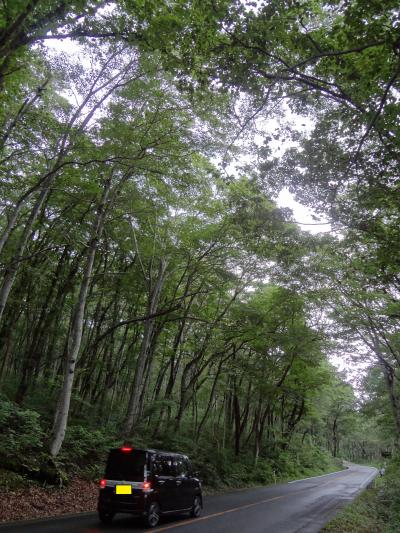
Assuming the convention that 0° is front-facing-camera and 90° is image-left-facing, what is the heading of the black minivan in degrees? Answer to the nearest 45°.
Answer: approximately 225°

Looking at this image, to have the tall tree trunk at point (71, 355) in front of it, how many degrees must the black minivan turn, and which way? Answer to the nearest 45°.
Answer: approximately 90° to its left
